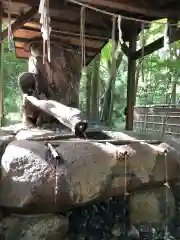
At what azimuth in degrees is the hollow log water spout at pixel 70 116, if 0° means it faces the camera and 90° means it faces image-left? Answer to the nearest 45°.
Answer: approximately 315°

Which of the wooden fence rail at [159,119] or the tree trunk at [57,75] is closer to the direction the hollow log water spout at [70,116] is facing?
the wooden fence rail

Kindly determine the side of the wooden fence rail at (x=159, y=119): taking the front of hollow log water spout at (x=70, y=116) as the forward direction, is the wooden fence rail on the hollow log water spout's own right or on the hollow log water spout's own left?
on the hollow log water spout's own left

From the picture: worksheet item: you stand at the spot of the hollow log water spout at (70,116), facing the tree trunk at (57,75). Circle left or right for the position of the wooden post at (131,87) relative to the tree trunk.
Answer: right

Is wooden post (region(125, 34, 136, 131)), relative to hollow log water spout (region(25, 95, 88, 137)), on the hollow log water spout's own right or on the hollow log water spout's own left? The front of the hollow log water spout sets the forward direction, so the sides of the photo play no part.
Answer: on the hollow log water spout's own left

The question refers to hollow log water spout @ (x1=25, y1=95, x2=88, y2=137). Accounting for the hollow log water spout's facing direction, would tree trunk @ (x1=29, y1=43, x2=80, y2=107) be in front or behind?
behind
